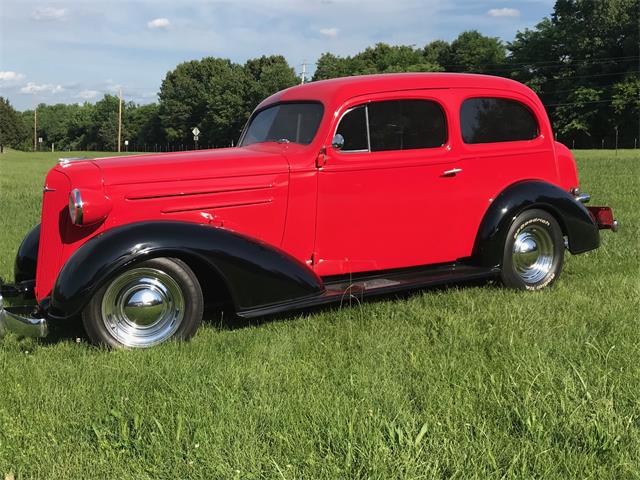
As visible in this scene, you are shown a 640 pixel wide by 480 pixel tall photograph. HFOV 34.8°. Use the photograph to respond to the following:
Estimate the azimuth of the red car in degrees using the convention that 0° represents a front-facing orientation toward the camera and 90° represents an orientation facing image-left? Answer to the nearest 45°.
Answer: approximately 45°
